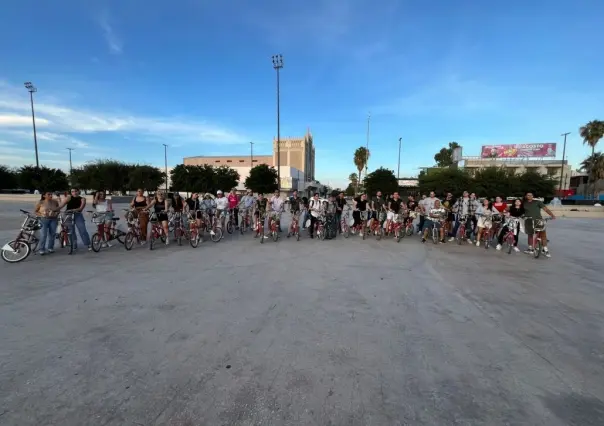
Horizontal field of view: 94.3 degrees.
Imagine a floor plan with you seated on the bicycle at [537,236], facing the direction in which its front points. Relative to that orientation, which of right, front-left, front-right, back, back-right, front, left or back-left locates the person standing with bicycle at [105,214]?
front-right

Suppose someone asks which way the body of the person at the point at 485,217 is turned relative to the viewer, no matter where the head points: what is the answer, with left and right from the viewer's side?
facing the viewer

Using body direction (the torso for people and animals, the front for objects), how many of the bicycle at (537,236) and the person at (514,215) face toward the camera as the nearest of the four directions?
2

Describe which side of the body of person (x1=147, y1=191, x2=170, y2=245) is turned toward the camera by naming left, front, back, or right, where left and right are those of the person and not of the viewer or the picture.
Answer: front

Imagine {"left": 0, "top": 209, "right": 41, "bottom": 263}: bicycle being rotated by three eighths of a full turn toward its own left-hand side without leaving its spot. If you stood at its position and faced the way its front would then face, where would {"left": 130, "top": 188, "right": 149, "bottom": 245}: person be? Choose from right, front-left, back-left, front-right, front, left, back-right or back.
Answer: front

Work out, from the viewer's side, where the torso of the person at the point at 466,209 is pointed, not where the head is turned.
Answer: toward the camera

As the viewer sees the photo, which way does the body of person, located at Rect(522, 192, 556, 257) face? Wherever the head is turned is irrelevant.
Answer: toward the camera

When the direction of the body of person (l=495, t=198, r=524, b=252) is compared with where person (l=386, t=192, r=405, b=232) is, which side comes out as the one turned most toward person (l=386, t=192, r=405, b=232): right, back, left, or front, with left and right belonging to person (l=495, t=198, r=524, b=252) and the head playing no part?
right

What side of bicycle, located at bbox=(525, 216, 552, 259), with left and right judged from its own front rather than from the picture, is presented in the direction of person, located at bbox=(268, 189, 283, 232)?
right

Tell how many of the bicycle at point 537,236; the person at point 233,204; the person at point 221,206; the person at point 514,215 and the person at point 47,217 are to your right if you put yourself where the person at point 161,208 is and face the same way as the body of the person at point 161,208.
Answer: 1
